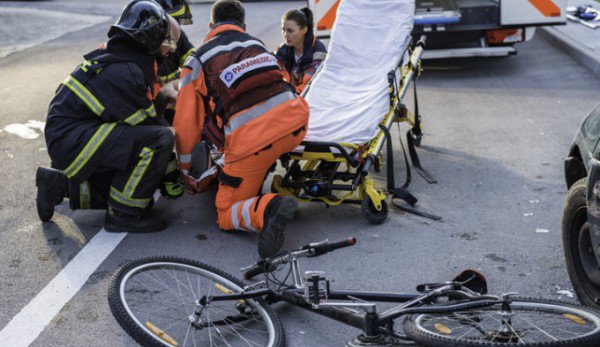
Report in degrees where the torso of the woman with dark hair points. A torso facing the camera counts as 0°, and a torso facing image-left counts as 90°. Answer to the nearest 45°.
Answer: approximately 45°

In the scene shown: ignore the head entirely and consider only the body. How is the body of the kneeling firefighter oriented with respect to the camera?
to the viewer's right

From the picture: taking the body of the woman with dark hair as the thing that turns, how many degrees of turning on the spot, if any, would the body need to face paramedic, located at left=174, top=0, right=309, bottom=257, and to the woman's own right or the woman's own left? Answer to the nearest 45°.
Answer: approximately 45° to the woman's own left

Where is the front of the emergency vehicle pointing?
away from the camera

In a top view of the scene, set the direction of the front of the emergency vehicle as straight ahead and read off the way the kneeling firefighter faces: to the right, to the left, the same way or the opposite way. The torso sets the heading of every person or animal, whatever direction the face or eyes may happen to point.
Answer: to the right

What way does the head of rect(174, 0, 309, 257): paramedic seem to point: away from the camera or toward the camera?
away from the camera

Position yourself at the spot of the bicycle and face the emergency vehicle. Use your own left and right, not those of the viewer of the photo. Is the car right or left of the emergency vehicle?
right

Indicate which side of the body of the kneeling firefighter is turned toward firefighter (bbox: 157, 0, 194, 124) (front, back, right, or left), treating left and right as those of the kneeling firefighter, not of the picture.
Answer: front
